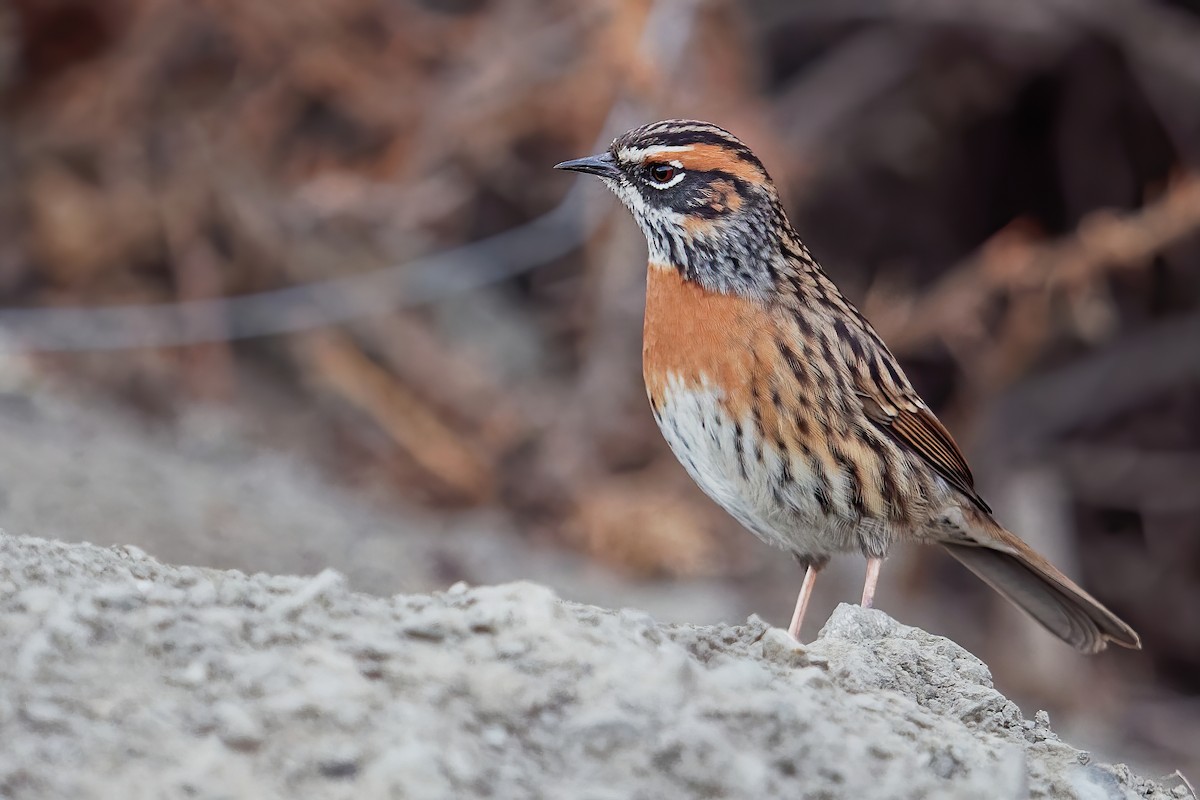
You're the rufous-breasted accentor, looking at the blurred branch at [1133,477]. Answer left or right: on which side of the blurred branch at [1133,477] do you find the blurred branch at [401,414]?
left

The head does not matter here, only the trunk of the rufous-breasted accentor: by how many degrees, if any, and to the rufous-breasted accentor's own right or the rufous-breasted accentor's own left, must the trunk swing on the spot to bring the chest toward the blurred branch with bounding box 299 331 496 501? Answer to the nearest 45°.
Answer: approximately 45° to the rufous-breasted accentor's own right

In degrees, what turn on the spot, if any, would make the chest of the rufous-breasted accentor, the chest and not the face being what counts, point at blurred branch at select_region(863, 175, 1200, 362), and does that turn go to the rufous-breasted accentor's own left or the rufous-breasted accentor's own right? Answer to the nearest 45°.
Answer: approximately 135° to the rufous-breasted accentor's own right

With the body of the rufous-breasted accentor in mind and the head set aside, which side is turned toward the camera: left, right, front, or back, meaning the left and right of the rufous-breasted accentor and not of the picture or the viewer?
left

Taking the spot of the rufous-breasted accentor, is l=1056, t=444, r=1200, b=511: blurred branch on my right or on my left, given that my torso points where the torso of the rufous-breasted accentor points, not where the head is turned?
on my right

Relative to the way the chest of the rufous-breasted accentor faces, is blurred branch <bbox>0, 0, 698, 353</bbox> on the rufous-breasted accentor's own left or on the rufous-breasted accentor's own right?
on the rufous-breasted accentor's own right
